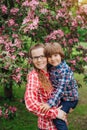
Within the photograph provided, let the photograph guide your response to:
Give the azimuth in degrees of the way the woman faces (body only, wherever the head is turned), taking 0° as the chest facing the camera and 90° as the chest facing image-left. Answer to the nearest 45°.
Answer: approximately 315°

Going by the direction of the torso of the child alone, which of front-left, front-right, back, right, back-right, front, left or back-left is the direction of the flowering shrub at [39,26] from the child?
back-right

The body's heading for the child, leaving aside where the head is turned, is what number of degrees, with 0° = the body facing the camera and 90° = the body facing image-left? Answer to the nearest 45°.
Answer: approximately 45°
